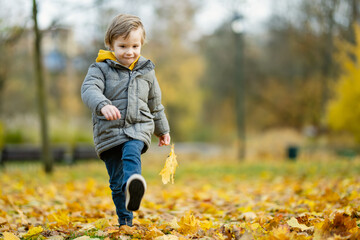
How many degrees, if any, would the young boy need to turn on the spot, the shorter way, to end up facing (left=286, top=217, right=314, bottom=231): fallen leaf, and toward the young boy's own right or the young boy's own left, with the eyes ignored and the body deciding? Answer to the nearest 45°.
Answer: approximately 45° to the young boy's own left

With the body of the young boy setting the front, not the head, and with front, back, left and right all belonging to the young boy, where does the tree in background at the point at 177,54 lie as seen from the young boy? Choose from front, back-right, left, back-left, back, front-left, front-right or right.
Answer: back

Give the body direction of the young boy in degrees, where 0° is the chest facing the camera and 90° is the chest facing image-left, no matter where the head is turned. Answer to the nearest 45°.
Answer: approximately 0°

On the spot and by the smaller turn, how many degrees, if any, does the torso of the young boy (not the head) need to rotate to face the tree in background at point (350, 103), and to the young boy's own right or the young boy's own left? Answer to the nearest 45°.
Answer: approximately 135° to the young boy's own left
